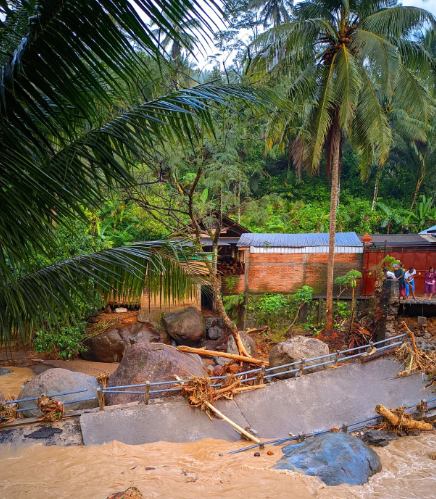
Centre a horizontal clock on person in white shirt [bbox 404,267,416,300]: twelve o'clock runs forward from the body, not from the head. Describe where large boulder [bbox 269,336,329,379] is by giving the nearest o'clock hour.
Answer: The large boulder is roughly at 1 o'clock from the person in white shirt.

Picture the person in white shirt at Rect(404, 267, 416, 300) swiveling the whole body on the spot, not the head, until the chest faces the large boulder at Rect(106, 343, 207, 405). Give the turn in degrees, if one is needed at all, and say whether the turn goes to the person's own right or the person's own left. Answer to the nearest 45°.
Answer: approximately 45° to the person's own right

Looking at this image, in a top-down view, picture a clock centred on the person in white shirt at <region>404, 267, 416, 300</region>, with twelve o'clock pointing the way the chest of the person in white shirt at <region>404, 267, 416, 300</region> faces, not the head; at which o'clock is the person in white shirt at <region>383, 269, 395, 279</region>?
the person in white shirt at <region>383, 269, 395, 279</region> is roughly at 2 o'clock from the person in white shirt at <region>404, 267, 416, 300</region>.

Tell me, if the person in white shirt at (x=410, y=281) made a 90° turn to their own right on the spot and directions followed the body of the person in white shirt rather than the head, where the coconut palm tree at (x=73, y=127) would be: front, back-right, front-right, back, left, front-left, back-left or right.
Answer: left

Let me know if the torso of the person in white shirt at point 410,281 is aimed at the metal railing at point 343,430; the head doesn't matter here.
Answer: yes

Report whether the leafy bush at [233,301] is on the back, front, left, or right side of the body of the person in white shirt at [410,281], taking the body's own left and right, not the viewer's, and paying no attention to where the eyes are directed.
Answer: right

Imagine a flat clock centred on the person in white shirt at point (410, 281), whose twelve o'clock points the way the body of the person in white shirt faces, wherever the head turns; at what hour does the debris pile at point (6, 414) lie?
The debris pile is roughly at 1 o'clock from the person in white shirt.

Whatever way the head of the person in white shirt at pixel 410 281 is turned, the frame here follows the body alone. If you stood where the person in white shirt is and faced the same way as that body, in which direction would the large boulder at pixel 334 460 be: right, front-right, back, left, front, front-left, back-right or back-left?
front

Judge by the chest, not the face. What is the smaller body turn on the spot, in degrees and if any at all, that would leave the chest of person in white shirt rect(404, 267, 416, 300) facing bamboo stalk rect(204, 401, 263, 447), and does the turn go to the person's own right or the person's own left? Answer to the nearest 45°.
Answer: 0° — they already face it

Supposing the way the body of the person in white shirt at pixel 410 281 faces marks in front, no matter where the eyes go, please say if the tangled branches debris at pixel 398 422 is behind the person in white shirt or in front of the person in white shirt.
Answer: in front

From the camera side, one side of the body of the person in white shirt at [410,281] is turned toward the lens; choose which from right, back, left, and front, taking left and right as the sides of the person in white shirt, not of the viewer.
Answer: front

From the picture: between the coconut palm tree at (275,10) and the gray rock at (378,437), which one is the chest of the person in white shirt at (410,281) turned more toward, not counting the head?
the gray rock
